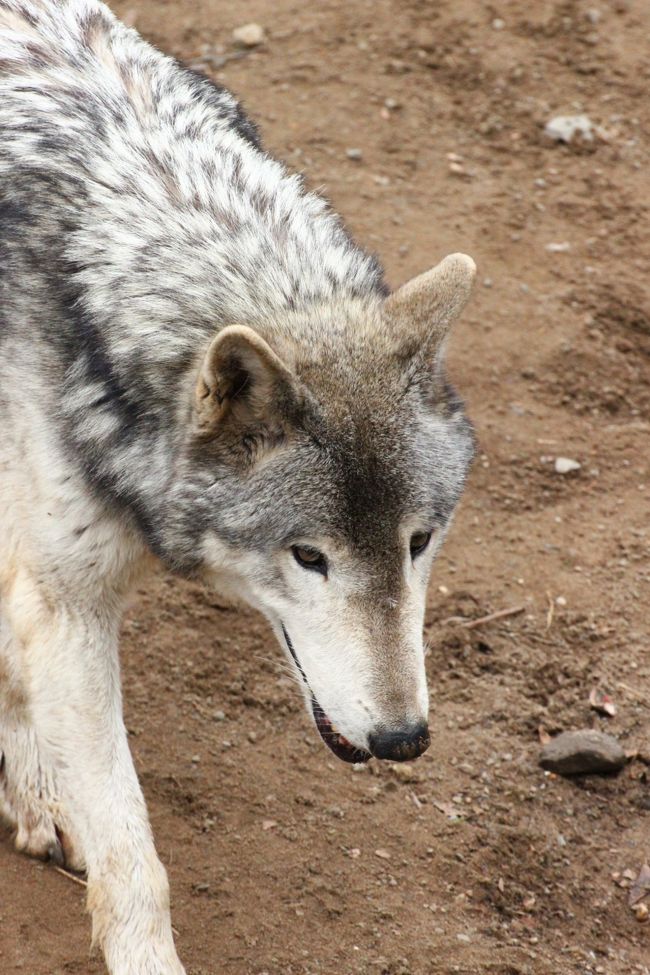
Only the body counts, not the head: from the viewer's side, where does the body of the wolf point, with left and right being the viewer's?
facing the viewer and to the right of the viewer

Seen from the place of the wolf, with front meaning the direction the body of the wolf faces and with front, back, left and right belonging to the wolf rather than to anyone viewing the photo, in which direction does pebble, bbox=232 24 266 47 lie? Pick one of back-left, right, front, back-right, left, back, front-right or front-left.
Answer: back-left

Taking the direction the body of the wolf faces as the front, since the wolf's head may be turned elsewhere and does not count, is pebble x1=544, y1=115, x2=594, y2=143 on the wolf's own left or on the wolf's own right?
on the wolf's own left

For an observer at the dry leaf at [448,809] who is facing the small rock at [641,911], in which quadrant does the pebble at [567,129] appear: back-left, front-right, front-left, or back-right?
back-left

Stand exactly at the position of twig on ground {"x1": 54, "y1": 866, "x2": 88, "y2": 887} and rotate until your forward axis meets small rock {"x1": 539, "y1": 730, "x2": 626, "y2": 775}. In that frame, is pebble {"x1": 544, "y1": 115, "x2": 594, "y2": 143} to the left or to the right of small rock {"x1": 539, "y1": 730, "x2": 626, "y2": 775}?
left

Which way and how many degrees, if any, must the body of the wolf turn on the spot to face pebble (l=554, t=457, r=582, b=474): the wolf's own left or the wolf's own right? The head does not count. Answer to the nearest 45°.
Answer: approximately 90° to the wolf's own left

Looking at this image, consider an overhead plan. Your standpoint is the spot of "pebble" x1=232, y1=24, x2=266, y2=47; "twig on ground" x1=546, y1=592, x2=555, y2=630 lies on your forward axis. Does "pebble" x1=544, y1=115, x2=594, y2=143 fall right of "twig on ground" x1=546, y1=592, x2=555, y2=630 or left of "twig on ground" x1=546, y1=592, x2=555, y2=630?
left

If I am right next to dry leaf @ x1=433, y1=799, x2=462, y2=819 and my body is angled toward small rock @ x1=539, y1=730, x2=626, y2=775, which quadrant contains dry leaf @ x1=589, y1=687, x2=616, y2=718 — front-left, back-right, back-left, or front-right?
front-left
